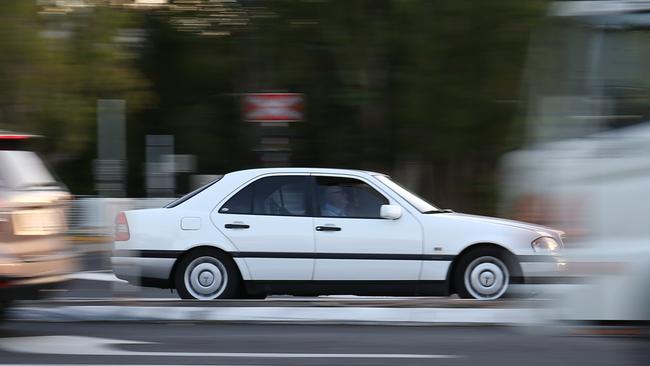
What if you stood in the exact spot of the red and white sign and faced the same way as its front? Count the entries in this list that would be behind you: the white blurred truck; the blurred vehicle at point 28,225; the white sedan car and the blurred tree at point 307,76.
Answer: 1

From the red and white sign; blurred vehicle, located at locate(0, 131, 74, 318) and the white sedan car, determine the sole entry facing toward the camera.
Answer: the red and white sign

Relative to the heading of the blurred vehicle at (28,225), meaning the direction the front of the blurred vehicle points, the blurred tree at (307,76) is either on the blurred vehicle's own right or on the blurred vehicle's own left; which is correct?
on the blurred vehicle's own right

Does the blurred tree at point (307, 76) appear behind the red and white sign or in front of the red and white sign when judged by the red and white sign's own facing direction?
behind

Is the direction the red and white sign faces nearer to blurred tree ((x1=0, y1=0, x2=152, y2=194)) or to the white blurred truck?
the white blurred truck

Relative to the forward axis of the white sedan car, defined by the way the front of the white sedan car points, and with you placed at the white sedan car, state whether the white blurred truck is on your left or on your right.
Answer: on your right

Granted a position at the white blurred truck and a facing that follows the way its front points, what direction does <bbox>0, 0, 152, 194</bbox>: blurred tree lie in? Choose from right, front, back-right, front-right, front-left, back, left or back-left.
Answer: front-right

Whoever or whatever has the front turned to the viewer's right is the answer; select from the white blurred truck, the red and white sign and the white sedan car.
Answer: the white sedan car

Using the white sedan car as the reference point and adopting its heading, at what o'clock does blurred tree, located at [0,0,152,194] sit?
The blurred tree is roughly at 8 o'clock from the white sedan car.

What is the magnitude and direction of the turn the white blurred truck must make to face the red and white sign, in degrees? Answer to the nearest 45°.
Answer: approximately 45° to its right

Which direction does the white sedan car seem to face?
to the viewer's right

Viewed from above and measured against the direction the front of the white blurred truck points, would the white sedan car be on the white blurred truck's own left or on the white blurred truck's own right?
on the white blurred truck's own right
